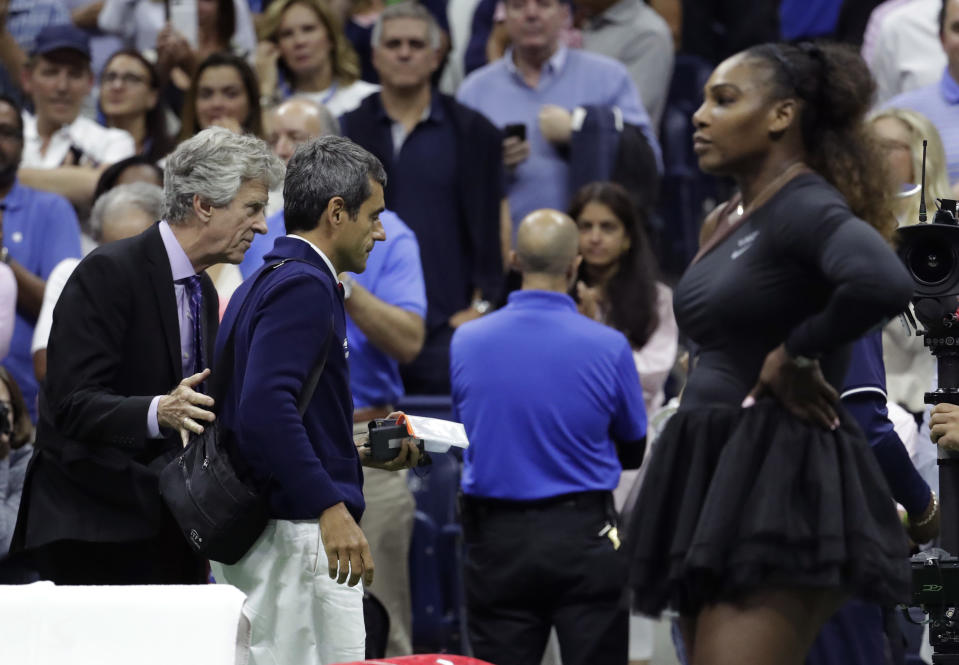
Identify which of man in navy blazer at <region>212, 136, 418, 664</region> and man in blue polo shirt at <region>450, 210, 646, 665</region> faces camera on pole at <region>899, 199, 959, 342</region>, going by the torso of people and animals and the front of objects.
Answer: the man in navy blazer

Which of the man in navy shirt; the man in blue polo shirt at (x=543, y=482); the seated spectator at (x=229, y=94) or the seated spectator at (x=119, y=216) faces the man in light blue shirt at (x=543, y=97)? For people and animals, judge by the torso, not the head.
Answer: the man in blue polo shirt

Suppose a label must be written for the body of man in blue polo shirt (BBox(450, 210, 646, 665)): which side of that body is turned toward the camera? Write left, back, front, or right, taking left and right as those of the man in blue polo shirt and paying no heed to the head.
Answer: back

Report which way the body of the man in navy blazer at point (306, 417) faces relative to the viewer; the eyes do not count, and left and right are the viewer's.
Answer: facing to the right of the viewer

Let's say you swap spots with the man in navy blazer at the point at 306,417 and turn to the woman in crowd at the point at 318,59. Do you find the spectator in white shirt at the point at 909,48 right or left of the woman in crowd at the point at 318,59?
right

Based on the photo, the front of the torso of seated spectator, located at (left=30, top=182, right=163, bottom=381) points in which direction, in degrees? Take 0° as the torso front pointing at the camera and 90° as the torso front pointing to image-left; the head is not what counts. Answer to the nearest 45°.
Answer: approximately 0°

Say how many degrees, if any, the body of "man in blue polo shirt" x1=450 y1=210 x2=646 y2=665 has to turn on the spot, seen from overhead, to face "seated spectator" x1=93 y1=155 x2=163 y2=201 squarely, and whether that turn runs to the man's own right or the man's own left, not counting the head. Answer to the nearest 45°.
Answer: approximately 45° to the man's own left

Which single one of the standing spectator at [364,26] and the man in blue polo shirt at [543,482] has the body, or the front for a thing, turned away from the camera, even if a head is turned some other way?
the man in blue polo shirt
